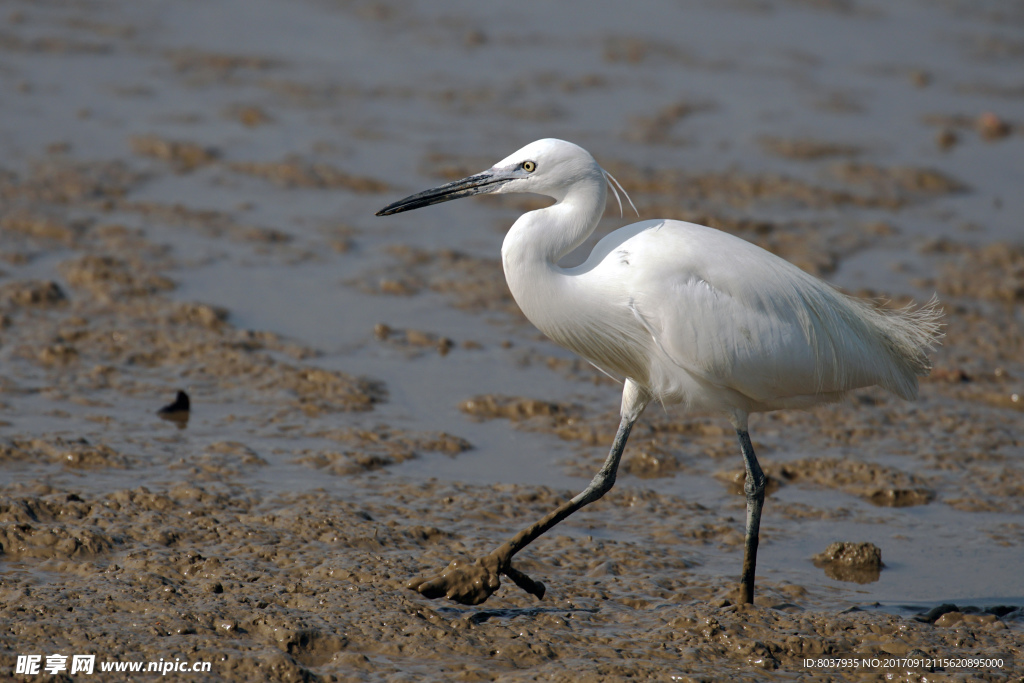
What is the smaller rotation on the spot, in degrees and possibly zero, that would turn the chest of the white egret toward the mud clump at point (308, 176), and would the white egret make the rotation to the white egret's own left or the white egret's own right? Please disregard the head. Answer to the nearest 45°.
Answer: approximately 45° to the white egret's own right

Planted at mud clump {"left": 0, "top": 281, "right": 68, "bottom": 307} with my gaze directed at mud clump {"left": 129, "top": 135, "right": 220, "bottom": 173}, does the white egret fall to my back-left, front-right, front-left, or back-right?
back-right

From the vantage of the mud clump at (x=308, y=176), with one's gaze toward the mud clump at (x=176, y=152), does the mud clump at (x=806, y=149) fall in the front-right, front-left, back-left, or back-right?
back-right

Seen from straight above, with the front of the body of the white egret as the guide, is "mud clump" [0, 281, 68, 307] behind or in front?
in front

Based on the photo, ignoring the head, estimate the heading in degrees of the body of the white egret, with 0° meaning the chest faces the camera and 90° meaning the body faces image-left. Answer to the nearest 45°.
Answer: approximately 90°

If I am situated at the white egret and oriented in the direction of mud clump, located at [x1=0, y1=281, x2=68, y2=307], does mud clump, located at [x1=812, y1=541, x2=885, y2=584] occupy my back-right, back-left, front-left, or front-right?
back-right

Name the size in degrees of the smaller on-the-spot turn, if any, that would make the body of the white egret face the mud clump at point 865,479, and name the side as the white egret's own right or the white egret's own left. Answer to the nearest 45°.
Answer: approximately 135° to the white egret's own right

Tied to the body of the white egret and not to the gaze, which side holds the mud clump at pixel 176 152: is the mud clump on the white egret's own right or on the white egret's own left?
on the white egret's own right

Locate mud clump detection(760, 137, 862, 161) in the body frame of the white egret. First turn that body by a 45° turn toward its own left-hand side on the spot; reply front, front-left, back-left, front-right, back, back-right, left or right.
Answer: back-right

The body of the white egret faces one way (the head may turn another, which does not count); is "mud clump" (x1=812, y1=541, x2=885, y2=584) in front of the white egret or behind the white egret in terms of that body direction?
behind
